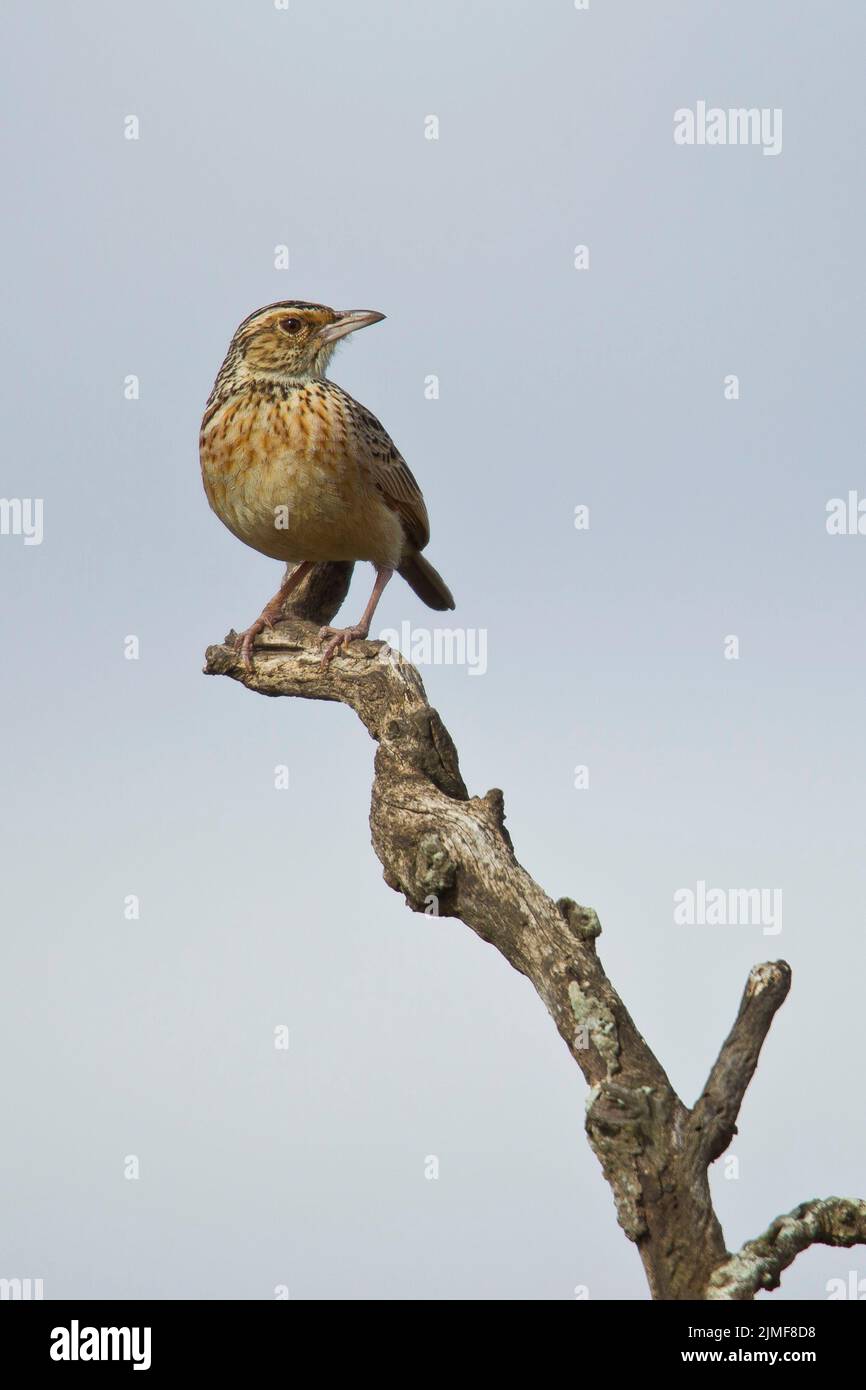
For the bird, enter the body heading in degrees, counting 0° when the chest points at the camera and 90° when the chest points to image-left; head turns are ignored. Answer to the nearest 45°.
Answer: approximately 45°
